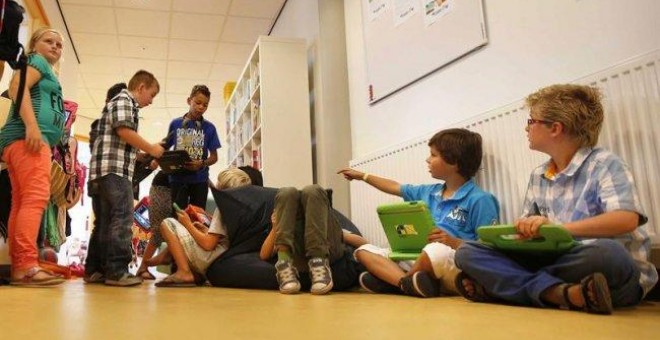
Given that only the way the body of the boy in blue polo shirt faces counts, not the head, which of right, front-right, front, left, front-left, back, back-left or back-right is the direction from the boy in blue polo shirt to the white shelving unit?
right

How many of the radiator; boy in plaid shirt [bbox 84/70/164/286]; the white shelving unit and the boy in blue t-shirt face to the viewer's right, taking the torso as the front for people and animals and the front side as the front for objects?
1

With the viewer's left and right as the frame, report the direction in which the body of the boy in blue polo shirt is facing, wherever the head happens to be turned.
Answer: facing the viewer and to the left of the viewer

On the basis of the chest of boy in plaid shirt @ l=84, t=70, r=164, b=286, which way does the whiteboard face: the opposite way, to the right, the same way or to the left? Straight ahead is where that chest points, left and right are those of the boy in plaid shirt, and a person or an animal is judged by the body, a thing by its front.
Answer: the opposite way

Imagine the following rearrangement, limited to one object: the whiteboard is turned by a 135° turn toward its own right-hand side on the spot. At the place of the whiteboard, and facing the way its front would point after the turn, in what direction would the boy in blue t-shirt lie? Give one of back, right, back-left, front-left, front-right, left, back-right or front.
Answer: left

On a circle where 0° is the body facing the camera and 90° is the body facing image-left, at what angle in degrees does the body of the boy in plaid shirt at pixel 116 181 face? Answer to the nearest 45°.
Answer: approximately 270°

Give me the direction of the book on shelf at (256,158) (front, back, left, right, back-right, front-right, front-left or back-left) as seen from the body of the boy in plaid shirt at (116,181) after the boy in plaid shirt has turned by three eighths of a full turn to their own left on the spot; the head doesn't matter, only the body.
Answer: right

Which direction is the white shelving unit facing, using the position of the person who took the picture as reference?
facing to the left of the viewer

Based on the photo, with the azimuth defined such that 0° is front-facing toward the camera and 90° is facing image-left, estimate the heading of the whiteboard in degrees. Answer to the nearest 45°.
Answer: approximately 45°

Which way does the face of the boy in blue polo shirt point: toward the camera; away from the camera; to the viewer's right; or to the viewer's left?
to the viewer's left

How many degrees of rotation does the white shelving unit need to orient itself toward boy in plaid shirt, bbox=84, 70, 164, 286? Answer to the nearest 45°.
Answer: approximately 45° to its left

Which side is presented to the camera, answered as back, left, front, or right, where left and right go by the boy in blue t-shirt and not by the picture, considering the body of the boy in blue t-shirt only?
front

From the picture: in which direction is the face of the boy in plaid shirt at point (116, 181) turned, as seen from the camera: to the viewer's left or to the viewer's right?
to the viewer's right

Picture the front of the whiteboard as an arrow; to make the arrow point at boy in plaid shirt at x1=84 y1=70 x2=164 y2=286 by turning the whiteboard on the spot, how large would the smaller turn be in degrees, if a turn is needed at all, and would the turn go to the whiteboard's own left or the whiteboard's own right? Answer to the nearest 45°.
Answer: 0° — it already faces them
